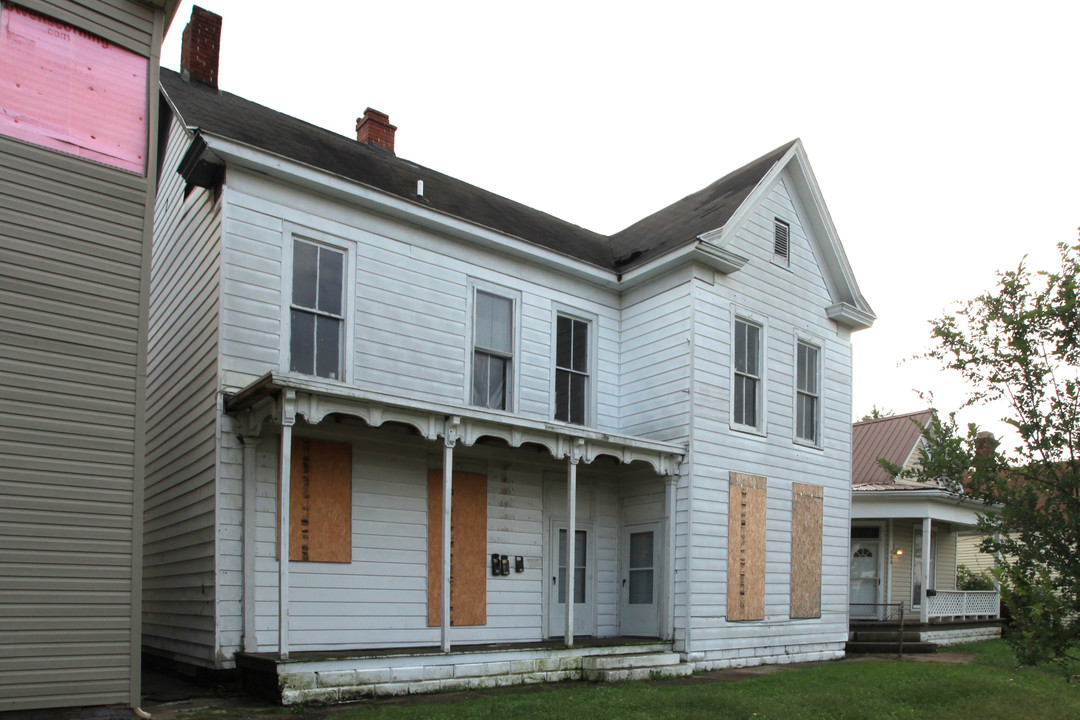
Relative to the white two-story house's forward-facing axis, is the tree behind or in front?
in front

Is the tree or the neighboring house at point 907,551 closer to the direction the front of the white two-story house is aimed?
the tree
